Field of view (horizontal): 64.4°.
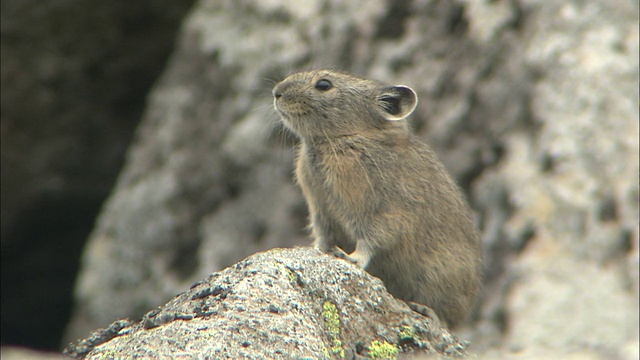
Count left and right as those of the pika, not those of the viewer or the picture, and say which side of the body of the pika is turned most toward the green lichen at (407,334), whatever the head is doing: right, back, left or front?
left

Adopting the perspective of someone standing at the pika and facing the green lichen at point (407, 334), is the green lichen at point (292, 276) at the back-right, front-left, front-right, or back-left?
front-right

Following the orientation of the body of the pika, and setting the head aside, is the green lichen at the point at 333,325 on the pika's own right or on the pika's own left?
on the pika's own left

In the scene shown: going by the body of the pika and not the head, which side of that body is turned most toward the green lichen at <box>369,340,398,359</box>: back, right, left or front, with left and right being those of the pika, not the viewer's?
left

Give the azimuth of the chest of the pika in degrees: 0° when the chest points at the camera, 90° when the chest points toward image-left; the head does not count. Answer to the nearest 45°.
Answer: approximately 90°
